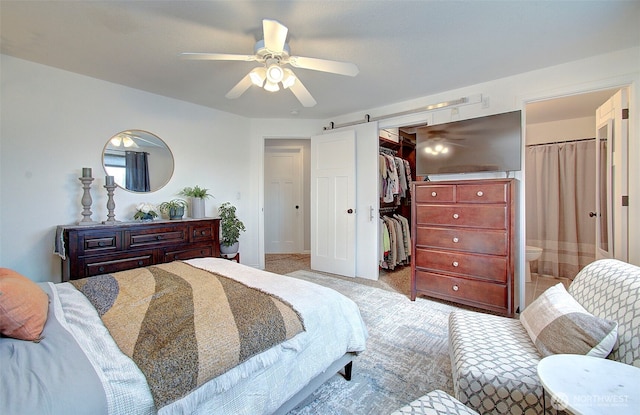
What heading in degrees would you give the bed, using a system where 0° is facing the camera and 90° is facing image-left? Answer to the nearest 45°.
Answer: approximately 225°

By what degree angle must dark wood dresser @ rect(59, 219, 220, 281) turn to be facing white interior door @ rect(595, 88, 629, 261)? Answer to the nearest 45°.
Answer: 0° — it already faces it

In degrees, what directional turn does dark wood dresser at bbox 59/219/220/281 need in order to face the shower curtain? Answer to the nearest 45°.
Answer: approximately 45° to its left

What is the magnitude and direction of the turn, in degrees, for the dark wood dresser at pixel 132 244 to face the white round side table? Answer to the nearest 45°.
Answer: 0° — it already faces it

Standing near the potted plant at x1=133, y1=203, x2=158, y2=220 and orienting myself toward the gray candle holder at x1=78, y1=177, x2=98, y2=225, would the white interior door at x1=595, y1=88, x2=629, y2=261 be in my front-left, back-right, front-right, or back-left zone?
back-left

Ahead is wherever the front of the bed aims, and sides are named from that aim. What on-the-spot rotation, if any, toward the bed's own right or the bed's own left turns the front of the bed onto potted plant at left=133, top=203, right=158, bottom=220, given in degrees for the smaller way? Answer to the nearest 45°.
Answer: approximately 45° to the bed's own left

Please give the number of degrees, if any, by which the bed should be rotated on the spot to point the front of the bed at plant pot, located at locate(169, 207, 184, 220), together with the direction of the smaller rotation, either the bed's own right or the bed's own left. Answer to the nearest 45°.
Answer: approximately 45° to the bed's own left

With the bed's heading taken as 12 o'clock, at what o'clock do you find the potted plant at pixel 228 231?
The potted plant is roughly at 11 o'clock from the bed.

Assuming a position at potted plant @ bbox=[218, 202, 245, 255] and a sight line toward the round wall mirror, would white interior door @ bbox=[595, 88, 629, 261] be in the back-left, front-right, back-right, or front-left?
back-left
